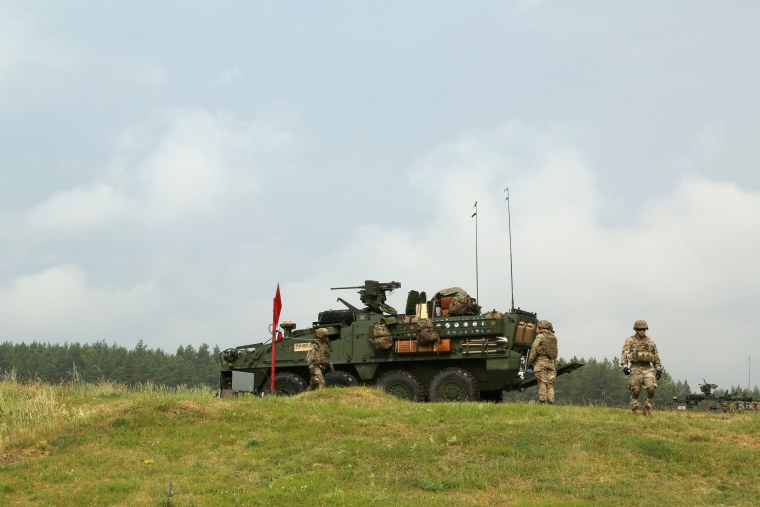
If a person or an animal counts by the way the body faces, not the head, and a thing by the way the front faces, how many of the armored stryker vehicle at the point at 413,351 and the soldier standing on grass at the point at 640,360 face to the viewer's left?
1

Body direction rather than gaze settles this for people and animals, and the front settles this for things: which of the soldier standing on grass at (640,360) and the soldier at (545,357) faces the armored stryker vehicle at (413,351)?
the soldier

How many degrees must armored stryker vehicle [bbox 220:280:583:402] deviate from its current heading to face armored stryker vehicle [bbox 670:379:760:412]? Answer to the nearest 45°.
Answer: approximately 135° to its right

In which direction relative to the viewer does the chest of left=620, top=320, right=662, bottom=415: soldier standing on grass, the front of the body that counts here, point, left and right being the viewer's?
facing the viewer

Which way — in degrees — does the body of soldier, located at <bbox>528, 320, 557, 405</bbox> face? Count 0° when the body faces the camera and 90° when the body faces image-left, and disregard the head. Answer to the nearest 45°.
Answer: approximately 135°

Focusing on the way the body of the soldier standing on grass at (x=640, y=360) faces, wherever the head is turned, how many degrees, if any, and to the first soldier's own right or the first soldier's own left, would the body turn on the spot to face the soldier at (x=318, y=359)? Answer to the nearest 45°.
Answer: approximately 135° to the first soldier's own right

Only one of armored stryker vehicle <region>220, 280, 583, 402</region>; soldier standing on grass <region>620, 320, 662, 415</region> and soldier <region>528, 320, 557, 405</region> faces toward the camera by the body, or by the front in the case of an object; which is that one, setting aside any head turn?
the soldier standing on grass

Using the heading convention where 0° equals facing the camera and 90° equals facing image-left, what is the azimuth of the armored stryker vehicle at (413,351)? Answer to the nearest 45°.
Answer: approximately 90°
